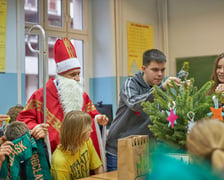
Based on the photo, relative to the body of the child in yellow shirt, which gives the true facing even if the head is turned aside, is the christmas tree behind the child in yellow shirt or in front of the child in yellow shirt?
in front

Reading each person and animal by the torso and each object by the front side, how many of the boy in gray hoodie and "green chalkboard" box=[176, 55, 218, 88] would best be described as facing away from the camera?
0

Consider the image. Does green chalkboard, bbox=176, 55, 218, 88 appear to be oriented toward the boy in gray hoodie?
yes

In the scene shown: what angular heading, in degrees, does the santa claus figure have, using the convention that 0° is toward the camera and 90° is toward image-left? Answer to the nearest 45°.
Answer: approximately 315°

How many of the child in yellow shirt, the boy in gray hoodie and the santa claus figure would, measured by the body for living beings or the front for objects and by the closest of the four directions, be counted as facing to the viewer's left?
0

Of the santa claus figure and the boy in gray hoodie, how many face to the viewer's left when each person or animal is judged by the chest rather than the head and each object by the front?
0

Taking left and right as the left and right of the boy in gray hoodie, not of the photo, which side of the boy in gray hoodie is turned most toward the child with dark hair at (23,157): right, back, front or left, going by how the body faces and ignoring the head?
right

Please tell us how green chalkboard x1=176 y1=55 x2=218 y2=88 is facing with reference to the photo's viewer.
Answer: facing the viewer

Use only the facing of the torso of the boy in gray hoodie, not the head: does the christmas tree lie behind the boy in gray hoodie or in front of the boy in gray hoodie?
in front
